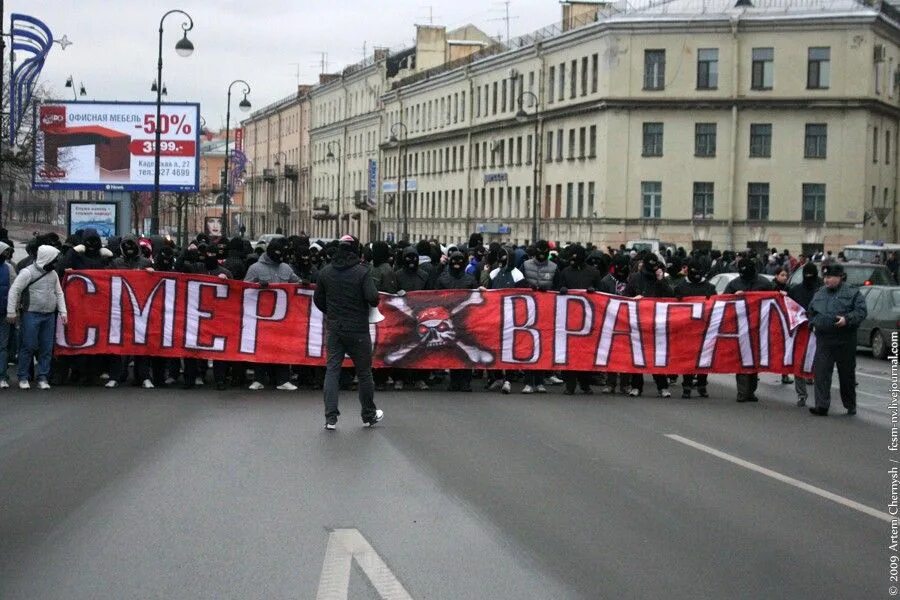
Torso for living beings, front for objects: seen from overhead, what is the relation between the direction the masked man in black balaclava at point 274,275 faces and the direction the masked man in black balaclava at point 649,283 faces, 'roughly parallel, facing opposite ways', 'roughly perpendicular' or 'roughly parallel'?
roughly parallel

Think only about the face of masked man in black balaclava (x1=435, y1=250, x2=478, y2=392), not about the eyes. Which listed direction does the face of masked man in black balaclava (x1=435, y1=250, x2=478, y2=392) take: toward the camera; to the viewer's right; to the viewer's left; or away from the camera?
toward the camera

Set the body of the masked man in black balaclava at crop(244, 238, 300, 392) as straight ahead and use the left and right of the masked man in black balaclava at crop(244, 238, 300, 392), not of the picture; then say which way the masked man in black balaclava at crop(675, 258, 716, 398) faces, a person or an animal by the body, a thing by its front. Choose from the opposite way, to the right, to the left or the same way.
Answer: the same way

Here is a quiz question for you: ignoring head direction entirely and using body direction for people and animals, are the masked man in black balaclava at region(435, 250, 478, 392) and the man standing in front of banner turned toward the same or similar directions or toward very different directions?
very different directions

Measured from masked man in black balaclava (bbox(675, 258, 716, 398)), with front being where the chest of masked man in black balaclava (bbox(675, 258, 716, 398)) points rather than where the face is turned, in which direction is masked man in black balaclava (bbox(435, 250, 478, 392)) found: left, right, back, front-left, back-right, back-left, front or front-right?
right

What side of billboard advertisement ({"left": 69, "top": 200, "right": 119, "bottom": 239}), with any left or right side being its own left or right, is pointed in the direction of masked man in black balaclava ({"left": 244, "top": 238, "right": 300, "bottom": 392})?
front

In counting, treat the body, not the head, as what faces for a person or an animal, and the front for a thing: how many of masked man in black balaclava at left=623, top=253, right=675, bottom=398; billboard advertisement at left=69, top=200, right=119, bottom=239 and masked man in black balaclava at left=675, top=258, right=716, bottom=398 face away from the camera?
0

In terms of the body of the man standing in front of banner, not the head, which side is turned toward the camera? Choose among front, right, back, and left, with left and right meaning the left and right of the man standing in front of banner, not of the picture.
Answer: back

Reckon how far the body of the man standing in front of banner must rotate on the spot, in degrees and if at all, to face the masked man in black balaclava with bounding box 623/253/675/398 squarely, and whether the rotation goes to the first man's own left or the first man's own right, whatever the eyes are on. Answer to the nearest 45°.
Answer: approximately 45° to the first man's own right

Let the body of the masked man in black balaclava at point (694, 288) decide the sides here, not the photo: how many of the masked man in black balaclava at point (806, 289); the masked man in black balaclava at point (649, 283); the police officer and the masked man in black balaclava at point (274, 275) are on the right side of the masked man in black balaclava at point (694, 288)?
2

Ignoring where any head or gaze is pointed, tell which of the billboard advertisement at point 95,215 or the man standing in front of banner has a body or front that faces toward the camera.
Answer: the billboard advertisement

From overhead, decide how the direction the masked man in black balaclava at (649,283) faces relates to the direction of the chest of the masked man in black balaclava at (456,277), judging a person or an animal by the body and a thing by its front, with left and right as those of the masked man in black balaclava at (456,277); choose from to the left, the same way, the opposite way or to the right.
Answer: the same way

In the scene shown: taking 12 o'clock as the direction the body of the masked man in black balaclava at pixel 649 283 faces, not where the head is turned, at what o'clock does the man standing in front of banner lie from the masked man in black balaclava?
The man standing in front of banner is roughly at 1 o'clock from the masked man in black balaclava.

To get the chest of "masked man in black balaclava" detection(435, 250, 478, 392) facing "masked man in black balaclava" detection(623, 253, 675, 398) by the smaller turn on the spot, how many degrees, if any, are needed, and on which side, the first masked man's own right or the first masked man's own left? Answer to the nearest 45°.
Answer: approximately 90° to the first masked man's own left

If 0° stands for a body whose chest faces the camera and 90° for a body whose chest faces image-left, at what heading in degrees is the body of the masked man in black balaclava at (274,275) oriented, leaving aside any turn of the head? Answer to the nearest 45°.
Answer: approximately 0°

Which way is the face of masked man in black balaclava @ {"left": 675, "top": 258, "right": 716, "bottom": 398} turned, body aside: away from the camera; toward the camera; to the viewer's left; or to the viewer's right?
toward the camera

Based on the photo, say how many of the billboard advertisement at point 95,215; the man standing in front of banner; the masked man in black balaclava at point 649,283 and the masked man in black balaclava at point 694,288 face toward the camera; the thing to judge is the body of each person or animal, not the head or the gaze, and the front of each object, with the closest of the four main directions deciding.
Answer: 3

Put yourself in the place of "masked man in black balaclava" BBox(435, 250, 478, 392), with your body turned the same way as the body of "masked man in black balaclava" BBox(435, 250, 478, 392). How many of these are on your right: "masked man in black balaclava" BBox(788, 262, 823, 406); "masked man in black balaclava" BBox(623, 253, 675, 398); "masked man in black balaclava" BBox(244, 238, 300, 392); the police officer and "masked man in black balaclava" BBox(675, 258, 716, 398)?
1

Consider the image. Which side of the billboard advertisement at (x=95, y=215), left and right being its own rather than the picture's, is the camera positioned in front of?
front

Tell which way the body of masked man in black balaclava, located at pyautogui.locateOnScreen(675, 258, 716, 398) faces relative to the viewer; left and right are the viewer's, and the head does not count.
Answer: facing the viewer

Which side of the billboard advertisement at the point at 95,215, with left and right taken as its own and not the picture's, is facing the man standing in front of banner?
front
